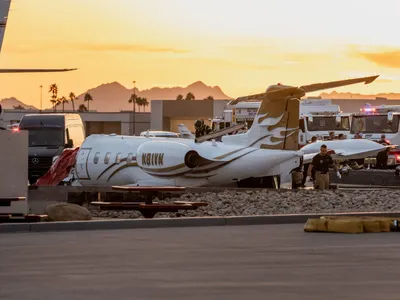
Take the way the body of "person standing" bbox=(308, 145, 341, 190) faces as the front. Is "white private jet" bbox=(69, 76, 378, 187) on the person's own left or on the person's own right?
on the person's own right

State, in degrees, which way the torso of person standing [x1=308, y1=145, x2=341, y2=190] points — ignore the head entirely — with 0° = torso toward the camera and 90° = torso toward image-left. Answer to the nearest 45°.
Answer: approximately 0°

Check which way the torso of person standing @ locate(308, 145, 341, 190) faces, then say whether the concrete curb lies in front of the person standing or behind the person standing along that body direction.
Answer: in front

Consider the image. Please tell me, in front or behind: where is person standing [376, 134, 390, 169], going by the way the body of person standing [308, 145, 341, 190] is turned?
behind
